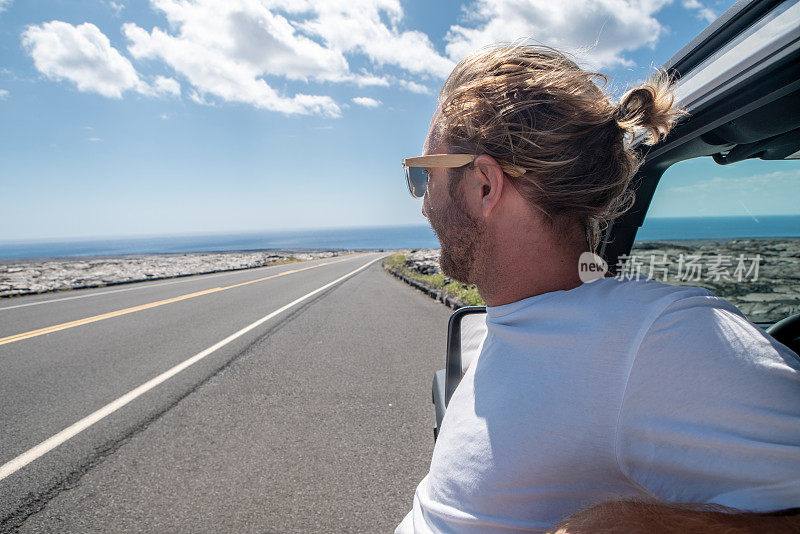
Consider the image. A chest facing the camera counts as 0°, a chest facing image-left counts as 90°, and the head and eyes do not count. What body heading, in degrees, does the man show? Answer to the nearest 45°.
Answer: approximately 90°

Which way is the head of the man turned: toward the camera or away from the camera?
away from the camera
